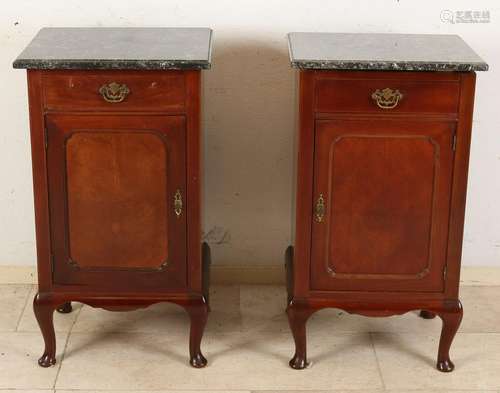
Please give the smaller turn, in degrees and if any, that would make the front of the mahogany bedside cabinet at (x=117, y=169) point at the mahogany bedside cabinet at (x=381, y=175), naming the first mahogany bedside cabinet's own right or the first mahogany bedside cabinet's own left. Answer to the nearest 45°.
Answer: approximately 90° to the first mahogany bedside cabinet's own left

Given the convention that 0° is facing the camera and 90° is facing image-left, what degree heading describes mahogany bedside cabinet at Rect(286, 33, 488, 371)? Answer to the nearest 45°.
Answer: approximately 0°

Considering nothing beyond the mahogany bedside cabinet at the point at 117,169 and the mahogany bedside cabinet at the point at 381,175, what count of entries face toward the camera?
2

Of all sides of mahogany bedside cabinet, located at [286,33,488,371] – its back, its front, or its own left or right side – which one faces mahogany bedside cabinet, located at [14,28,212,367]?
right

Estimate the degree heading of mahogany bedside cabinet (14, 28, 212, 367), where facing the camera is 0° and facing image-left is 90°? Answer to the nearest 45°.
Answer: approximately 0°
